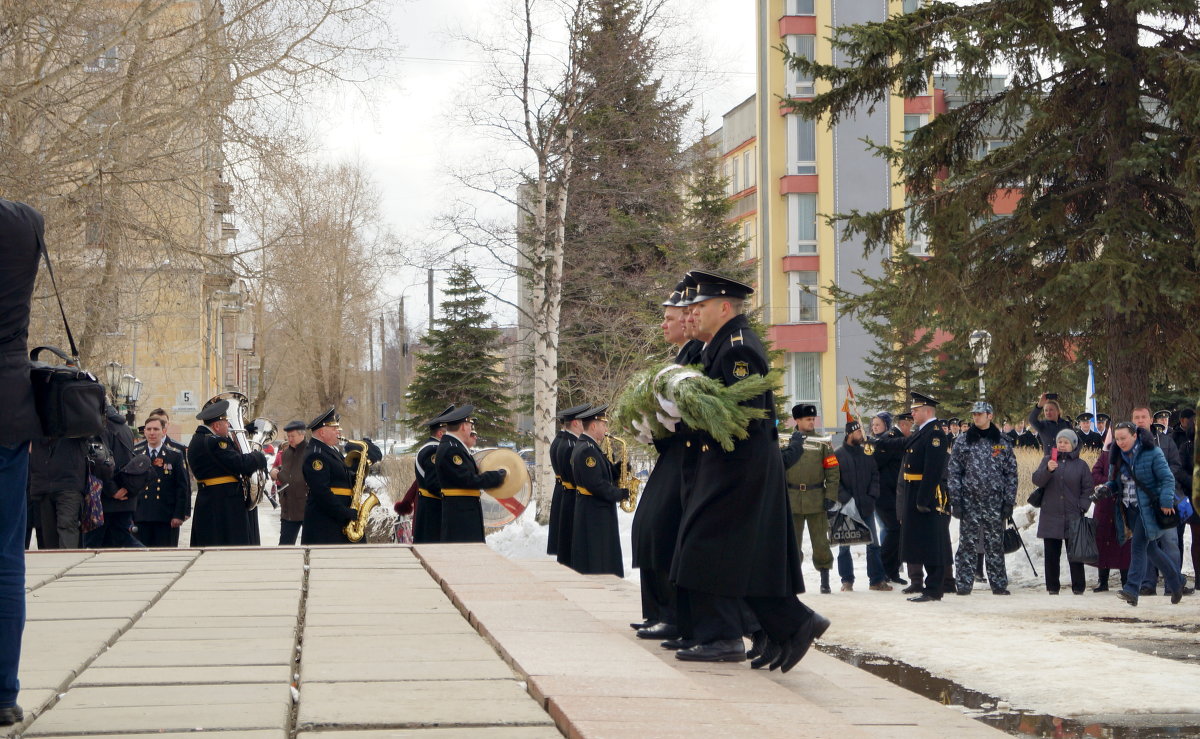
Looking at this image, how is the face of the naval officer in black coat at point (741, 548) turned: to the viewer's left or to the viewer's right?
to the viewer's left

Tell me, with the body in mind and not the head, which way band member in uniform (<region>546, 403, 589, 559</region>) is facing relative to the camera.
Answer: to the viewer's right

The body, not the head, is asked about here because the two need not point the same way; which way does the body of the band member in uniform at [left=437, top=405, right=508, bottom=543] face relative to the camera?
to the viewer's right

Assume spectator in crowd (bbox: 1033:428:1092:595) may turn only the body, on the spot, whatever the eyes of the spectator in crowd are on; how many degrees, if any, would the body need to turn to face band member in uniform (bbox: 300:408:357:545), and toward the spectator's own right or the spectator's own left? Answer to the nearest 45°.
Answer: approximately 45° to the spectator's own right

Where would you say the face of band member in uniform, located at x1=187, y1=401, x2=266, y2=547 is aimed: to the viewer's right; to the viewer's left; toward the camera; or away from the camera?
to the viewer's right

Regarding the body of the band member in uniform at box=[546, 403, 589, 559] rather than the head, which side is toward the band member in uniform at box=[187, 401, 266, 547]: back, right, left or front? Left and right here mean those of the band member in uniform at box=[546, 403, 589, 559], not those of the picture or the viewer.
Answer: back

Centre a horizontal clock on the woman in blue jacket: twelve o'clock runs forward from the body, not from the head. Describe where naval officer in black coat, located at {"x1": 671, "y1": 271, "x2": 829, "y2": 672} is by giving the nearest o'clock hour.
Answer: The naval officer in black coat is roughly at 11 o'clock from the woman in blue jacket.

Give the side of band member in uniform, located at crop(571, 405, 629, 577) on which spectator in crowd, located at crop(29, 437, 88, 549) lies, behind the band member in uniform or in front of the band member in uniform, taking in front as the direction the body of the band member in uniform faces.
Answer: behind
